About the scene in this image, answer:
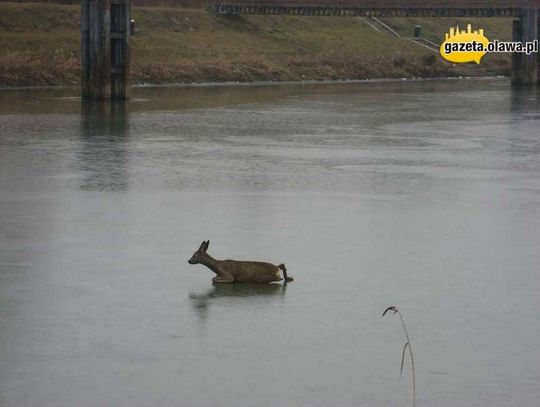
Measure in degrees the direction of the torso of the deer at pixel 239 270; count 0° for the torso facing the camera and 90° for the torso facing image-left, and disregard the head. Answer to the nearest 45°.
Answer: approximately 90°
